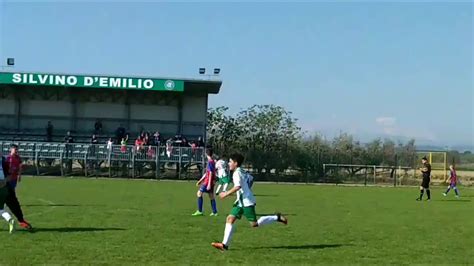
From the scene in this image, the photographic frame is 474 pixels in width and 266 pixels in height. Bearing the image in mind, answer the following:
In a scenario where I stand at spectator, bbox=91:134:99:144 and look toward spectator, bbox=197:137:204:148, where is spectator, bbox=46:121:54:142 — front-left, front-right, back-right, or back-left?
back-left

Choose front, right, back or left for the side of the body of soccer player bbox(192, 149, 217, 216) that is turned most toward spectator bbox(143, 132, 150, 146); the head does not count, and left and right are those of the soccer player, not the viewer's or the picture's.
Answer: right

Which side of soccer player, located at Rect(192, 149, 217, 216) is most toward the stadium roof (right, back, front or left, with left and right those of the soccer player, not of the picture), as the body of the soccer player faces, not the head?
right

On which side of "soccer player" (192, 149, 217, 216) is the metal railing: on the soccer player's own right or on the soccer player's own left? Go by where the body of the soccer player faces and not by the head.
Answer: on the soccer player's own right

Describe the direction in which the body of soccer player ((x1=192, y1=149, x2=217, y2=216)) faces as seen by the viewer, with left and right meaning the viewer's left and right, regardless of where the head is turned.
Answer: facing to the left of the viewer

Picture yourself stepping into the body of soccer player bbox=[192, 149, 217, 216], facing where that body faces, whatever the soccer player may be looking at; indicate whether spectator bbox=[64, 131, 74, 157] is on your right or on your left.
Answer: on your right

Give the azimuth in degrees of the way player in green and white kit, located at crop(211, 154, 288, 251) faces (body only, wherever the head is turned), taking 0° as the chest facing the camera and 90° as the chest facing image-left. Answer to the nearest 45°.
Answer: approximately 90°
